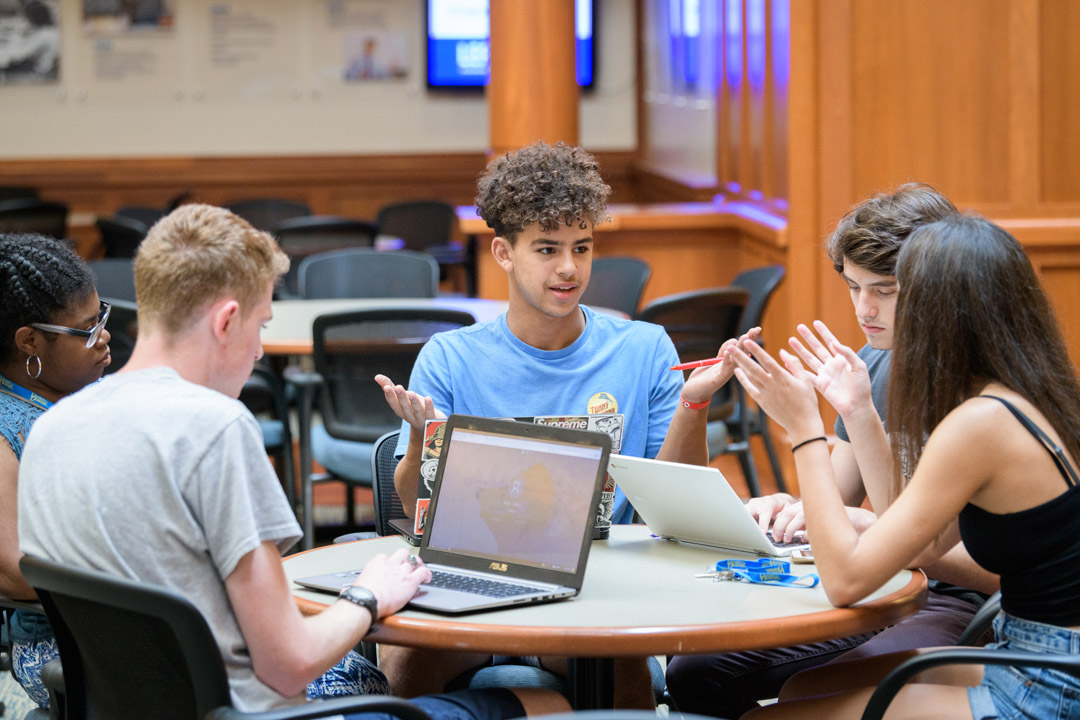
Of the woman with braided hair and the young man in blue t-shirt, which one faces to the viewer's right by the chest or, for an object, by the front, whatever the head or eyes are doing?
the woman with braided hair

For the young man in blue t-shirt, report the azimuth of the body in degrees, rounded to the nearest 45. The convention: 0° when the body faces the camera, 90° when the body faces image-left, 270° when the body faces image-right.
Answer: approximately 0°

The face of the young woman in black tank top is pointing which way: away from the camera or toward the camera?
away from the camera

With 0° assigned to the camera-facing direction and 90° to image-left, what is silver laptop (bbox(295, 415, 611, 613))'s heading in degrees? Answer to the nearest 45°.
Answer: approximately 45°

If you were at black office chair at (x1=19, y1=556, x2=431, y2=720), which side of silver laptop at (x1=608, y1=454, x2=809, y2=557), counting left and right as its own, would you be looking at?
back

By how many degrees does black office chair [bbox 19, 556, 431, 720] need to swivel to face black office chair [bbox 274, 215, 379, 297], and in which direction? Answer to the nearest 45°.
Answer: approximately 45° to its left

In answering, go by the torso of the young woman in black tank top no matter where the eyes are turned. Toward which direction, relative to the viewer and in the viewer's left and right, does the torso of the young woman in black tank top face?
facing to the left of the viewer

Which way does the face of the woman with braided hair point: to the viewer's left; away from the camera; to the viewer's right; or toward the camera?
to the viewer's right

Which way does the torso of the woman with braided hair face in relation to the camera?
to the viewer's right
